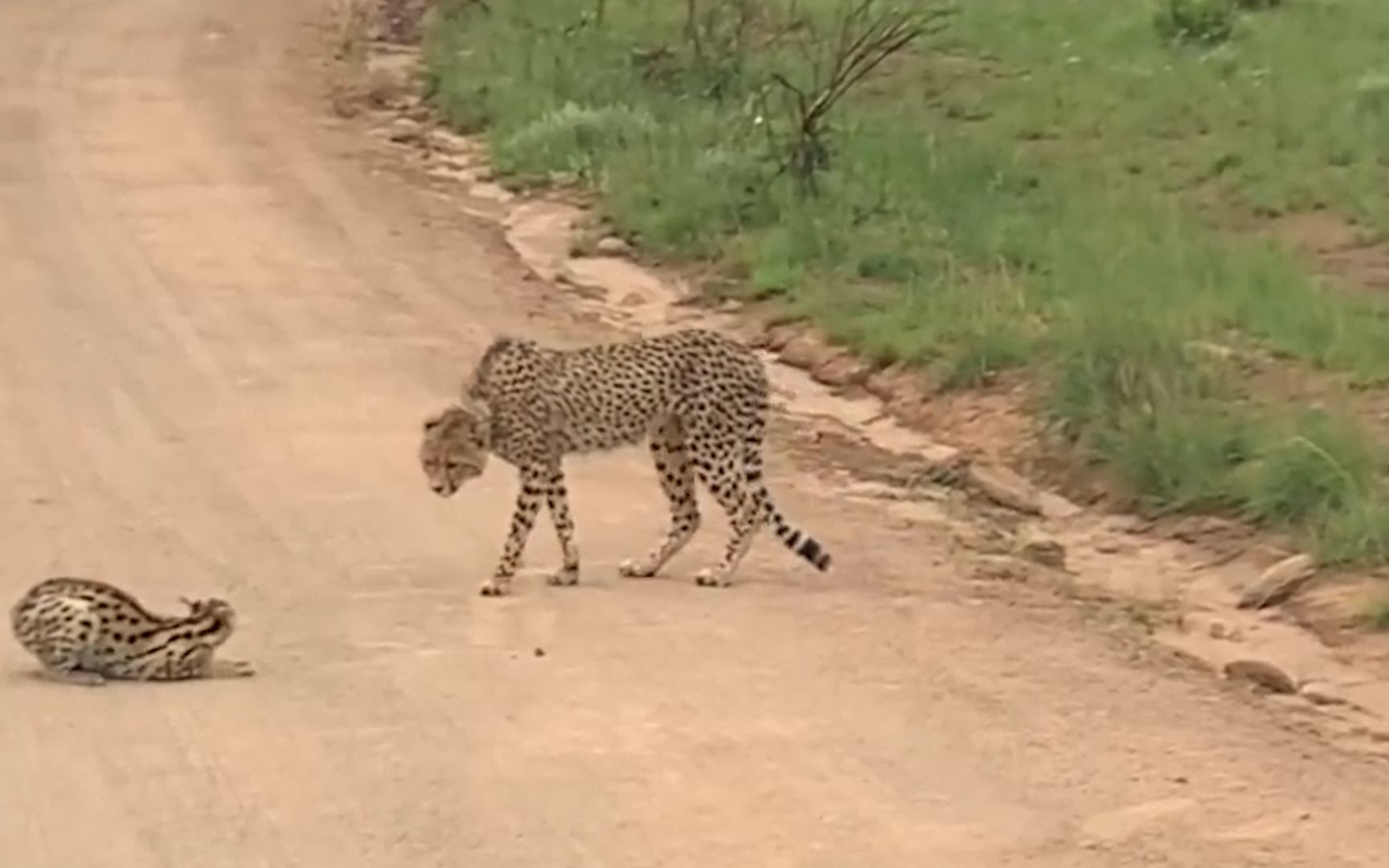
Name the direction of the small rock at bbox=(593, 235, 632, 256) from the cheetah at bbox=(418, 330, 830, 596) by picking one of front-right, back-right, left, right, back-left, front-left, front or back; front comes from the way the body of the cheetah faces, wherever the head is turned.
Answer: right

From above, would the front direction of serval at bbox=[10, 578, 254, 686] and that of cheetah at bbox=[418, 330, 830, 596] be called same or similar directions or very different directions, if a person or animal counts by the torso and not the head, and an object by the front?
very different directions

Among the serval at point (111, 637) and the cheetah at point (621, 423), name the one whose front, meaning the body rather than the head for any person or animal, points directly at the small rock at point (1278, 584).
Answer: the serval at point (111, 637)

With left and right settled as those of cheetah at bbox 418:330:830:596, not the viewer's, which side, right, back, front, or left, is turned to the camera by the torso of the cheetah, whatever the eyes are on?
left

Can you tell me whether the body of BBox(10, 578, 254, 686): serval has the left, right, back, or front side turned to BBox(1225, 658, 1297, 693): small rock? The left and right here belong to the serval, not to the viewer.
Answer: front

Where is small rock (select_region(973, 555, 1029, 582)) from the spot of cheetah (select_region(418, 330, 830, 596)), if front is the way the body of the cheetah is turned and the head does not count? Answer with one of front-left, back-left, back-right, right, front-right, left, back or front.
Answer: back

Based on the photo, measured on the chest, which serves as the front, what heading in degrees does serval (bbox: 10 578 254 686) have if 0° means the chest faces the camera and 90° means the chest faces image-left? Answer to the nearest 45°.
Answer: approximately 270°

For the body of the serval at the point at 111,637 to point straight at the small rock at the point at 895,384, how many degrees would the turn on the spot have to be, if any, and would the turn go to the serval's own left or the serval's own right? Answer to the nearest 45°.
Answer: approximately 45° to the serval's own left

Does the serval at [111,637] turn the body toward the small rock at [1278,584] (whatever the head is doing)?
yes

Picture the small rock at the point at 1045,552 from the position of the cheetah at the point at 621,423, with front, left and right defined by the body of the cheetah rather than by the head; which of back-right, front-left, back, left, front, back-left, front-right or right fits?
back

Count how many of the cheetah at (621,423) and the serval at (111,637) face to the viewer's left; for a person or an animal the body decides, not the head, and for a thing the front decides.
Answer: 1
